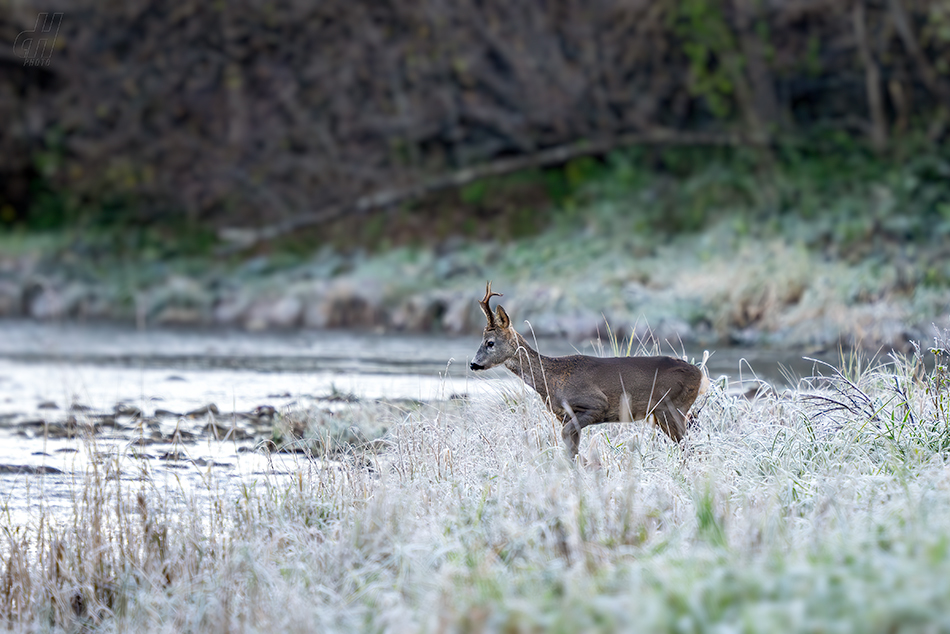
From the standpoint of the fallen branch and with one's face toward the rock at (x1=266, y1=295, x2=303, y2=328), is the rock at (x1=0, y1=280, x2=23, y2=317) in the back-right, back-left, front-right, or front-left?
front-right

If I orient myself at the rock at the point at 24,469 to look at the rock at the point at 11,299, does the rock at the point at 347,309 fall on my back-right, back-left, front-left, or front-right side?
front-right

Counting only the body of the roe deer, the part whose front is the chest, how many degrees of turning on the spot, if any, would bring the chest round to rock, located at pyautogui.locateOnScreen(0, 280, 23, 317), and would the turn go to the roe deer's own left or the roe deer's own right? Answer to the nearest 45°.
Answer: approximately 45° to the roe deer's own right

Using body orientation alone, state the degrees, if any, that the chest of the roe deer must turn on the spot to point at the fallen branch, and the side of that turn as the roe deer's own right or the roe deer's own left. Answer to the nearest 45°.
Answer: approximately 90° to the roe deer's own right

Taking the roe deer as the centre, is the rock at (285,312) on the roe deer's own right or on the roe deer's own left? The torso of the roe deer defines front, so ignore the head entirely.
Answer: on the roe deer's own right

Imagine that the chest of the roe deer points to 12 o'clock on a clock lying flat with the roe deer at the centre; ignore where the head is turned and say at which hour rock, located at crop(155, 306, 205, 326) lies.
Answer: The rock is roughly at 2 o'clock from the roe deer.

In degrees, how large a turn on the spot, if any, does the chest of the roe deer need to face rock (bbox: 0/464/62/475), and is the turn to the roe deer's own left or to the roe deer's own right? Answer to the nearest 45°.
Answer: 0° — it already faces it

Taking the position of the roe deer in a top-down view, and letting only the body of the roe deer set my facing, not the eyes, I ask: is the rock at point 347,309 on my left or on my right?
on my right

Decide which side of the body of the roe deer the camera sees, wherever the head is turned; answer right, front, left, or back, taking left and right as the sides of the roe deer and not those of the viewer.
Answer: left

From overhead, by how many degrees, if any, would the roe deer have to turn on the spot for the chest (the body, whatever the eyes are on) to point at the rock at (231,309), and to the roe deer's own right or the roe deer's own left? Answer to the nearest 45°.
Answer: approximately 45° to the roe deer's own right
